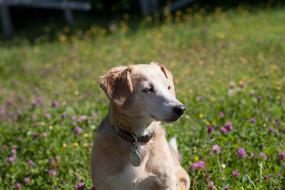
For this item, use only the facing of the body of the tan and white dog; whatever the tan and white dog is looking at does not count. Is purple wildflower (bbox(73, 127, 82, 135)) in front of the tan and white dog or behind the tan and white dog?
behind

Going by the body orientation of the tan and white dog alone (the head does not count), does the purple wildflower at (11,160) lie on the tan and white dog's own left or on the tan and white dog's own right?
on the tan and white dog's own right

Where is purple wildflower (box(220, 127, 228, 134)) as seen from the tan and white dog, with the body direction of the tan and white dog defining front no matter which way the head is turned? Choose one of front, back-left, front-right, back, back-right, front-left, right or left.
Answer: back-left

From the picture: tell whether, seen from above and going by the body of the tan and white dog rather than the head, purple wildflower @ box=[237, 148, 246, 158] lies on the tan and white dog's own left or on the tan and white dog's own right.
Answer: on the tan and white dog's own left

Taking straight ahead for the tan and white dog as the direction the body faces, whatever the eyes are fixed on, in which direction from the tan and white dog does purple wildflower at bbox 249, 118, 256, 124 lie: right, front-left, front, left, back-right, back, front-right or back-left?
back-left

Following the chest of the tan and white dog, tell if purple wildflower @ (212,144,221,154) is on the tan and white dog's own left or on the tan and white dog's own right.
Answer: on the tan and white dog's own left

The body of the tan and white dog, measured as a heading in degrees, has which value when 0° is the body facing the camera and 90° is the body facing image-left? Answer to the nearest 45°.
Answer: approximately 0°

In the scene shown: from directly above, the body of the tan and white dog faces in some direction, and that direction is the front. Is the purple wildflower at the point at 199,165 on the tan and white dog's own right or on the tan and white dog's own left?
on the tan and white dog's own left
